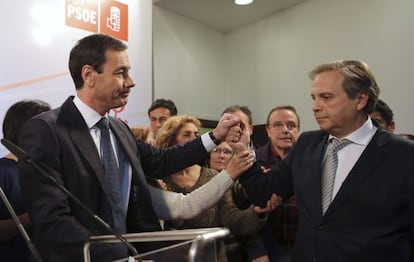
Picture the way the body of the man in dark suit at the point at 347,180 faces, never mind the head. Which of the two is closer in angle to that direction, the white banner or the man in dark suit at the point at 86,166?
the man in dark suit

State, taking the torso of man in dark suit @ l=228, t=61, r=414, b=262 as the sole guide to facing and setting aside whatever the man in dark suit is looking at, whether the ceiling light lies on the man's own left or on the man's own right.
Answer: on the man's own right

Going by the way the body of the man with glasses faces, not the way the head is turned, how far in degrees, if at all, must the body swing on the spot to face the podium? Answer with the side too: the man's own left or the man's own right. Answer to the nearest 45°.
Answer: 0° — they already face it

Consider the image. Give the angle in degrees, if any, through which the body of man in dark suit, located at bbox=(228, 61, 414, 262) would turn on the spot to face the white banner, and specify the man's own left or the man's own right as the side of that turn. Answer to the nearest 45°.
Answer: approximately 90° to the man's own right

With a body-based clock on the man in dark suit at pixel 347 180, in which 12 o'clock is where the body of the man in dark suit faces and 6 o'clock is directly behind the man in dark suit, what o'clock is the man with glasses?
The man with glasses is roughly at 4 o'clock from the man in dark suit.

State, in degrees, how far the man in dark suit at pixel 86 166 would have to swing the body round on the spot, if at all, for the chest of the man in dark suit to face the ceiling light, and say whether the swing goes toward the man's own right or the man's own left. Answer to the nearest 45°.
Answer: approximately 90° to the man's own left

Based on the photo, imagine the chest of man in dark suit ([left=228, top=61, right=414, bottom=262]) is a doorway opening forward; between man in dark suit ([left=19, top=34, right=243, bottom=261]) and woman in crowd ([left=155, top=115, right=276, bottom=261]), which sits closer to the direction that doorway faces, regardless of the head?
the man in dark suit

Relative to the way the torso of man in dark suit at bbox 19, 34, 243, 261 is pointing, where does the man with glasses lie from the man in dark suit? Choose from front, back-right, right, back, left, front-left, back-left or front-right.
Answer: left

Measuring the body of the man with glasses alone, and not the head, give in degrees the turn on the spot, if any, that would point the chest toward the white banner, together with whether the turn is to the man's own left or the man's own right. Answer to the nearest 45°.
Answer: approximately 90° to the man's own right

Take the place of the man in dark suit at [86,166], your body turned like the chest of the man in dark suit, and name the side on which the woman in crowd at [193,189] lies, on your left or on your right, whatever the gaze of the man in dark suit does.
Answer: on your left

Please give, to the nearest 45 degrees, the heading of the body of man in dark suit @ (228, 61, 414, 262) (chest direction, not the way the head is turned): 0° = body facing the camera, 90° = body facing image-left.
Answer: approximately 45°
